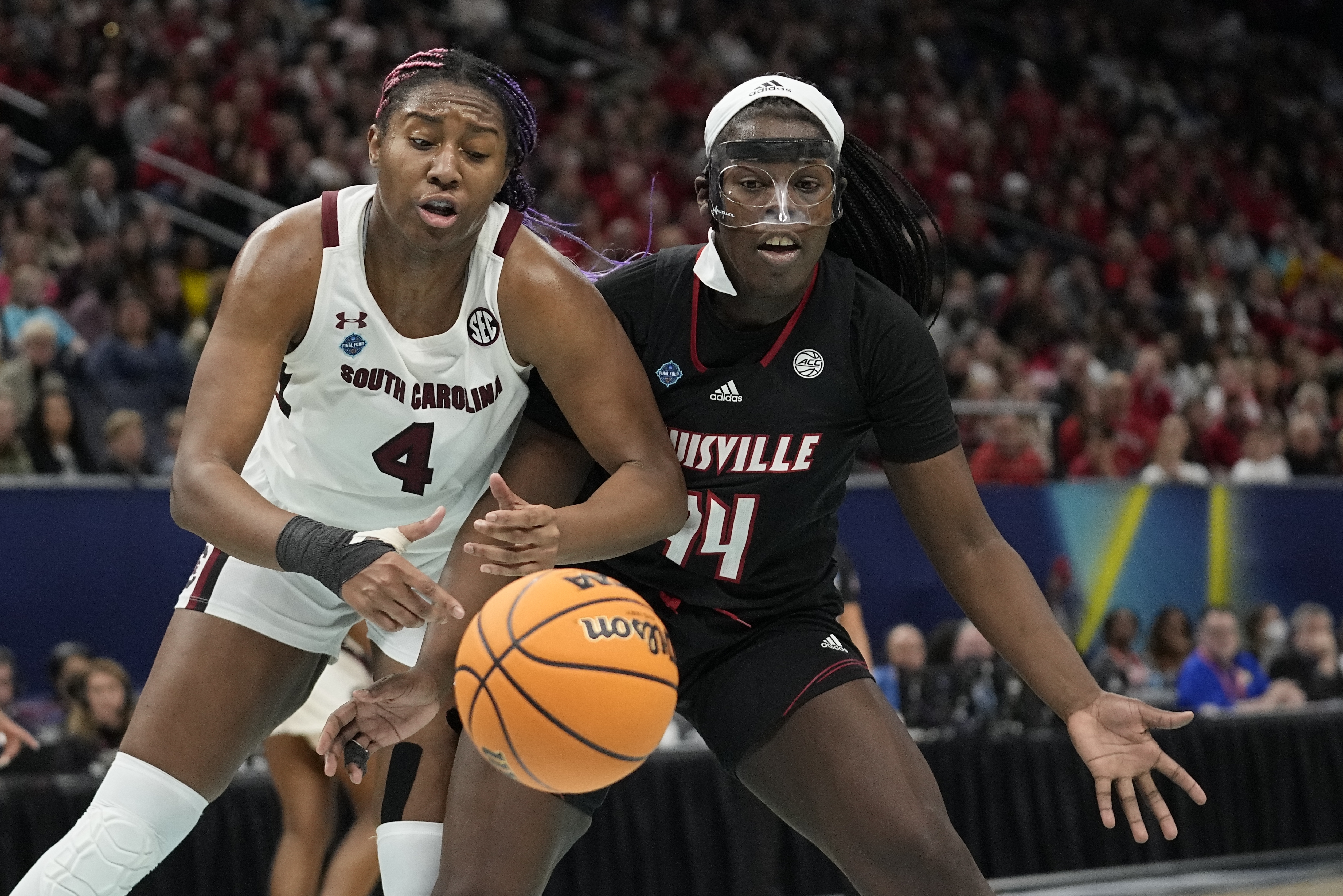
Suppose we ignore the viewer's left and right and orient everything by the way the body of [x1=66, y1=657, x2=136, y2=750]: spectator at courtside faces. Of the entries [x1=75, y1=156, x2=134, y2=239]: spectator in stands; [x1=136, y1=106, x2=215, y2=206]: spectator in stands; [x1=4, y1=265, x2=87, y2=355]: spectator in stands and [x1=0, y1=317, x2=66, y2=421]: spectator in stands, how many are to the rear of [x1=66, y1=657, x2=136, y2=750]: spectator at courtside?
4

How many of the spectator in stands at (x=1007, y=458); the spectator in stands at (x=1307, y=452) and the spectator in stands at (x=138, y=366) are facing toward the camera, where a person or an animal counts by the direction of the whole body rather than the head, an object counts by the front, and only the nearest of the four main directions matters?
3

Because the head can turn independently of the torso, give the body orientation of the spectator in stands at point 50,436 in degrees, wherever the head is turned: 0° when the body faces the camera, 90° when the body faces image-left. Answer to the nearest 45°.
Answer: approximately 0°

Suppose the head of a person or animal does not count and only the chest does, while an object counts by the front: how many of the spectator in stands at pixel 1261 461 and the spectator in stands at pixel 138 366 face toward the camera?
2

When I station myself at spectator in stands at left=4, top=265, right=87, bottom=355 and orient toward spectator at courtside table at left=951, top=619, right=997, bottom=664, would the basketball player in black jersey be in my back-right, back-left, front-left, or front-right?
front-right

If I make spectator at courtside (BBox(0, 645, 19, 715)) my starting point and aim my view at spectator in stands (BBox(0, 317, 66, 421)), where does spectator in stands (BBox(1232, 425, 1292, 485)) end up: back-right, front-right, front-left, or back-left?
front-right

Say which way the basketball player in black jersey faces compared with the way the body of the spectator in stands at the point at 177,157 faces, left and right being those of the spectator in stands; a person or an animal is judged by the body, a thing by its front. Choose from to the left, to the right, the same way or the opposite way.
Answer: the same way

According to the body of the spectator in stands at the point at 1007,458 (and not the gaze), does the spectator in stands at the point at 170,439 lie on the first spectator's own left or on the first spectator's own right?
on the first spectator's own right

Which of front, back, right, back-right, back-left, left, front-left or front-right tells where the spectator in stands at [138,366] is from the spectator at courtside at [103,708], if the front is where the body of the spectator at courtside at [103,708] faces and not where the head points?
back

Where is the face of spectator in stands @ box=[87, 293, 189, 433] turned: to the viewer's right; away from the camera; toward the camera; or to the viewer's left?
toward the camera

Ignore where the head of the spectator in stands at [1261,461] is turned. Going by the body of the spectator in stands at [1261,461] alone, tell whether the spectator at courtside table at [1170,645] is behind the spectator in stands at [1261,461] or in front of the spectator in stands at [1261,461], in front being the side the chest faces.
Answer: in front

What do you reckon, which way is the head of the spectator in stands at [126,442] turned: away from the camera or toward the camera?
toward the camera

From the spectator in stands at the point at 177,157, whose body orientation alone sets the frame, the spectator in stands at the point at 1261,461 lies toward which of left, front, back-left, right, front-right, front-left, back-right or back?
left

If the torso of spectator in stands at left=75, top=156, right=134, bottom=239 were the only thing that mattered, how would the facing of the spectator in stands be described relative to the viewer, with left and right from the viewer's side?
facing the viewer

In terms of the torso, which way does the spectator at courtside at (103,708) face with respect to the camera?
toward the camera

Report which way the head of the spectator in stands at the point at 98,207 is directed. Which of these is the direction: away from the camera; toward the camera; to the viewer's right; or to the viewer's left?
toward the camera

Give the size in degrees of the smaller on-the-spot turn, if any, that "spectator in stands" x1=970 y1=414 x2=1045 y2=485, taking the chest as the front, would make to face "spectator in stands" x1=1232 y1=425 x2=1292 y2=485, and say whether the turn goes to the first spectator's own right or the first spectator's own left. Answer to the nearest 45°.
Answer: approximately 135° to the first spectator's own left

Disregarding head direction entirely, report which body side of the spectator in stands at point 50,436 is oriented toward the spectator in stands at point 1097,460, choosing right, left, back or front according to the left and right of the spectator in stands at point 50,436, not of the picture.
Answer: left

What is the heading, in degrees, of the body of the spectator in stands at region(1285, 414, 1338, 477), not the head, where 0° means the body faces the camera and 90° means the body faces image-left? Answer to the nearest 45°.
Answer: approximately 0°

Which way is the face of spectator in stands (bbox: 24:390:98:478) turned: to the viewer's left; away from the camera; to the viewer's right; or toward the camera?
toward the camera
